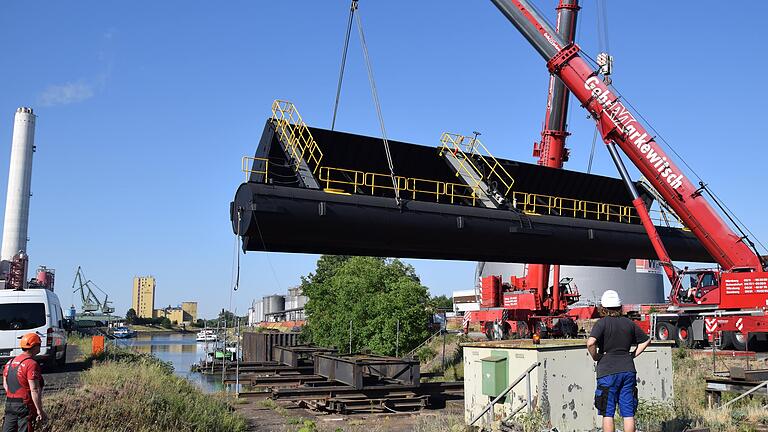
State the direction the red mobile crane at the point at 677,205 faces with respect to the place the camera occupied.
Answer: facing to the left of the viewer

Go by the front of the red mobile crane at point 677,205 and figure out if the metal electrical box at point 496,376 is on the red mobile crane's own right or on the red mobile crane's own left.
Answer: on the red mobile crane's own left

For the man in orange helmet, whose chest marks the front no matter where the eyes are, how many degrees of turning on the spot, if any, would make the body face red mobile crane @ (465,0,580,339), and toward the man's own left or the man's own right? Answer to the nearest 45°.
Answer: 0° — they already face it

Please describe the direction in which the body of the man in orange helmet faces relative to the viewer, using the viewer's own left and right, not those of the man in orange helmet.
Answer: facing away from the viewer and to the right of the viewer

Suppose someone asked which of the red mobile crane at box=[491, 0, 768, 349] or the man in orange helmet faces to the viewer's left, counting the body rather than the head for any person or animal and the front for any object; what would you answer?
the red mobile crane

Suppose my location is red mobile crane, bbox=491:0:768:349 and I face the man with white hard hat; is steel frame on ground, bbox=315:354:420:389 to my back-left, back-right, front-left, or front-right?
front-right

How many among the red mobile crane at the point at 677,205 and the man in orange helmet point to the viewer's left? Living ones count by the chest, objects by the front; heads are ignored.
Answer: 1

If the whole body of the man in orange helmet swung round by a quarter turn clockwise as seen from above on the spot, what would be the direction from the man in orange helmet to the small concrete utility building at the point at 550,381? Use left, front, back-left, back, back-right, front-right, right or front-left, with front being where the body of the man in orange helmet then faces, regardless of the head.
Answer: front-left

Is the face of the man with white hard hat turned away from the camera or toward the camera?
away from the camera

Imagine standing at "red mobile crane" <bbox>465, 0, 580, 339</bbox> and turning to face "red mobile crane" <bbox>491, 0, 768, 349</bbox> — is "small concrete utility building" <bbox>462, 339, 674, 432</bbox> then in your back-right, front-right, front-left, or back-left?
front-right
